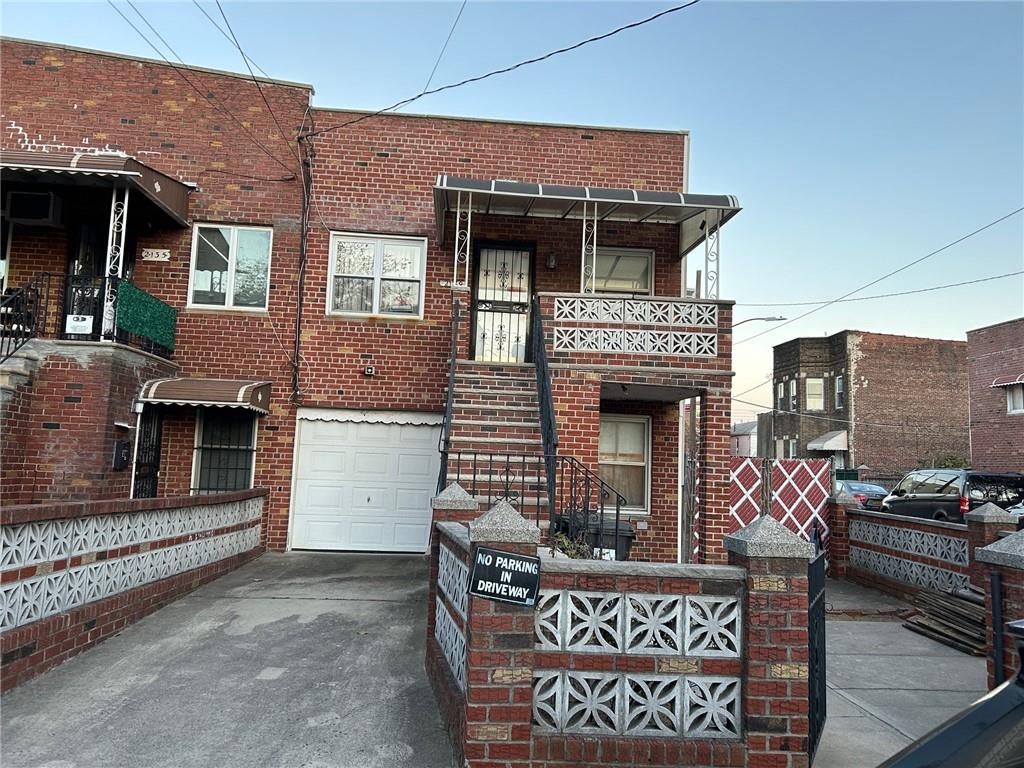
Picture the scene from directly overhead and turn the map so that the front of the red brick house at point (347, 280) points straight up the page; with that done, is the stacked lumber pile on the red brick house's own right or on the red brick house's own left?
on the red brick house's own left

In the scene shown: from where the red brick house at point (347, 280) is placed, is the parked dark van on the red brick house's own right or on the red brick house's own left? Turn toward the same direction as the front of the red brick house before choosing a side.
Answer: on the red brick house's own left

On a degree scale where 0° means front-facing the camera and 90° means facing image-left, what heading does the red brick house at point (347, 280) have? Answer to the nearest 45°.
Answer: approximately 0°

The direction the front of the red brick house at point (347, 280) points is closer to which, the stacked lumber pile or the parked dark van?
the stacked lumber pile

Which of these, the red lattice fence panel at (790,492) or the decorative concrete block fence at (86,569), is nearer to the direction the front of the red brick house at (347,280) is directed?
the decorative concrete block fence

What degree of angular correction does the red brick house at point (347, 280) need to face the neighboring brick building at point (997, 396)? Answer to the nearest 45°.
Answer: approximately 90° to its left

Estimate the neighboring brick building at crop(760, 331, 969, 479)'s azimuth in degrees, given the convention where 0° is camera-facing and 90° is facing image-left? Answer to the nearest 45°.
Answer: approximately 45°

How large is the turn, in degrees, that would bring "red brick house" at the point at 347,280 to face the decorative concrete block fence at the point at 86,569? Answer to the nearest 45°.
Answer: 0° — it already faces it

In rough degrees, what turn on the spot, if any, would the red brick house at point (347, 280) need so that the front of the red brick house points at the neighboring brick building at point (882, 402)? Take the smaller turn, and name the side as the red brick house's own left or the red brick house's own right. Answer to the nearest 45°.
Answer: approximately 135° to the red brick house's own left
